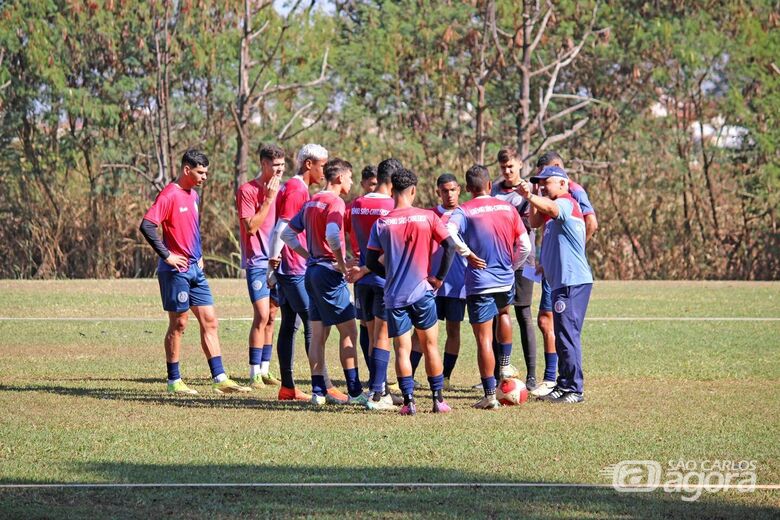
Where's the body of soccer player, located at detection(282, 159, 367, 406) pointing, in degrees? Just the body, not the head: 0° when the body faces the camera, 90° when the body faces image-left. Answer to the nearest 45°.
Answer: approximately 225°

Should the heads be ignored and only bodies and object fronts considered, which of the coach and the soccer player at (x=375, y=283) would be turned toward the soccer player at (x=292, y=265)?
the coach

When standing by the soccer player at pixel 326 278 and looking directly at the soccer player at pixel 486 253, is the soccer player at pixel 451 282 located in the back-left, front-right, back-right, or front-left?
front-left

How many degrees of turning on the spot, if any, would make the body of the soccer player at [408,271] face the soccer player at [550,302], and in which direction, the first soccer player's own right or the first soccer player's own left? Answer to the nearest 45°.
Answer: approximately 45° to the first soccer player's own right

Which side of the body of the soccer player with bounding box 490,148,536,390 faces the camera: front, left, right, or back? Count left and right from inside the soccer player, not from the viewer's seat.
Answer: front

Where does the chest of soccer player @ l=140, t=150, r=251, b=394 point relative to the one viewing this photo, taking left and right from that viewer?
facing the viewer and to the right of the viewer

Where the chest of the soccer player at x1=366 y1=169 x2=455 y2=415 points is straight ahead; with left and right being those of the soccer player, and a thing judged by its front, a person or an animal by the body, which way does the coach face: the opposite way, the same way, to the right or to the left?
to the left

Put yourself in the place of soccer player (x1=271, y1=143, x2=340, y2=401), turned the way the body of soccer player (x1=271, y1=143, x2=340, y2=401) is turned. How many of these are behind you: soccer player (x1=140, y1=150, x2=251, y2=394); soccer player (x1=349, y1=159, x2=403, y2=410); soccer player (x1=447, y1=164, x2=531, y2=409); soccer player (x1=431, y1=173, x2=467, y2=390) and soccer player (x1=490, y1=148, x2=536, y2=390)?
1

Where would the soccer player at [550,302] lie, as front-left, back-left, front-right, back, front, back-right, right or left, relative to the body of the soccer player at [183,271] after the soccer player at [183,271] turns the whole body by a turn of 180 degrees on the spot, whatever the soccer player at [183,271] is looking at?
back-right

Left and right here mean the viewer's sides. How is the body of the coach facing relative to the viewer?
facing to the left of the viewer

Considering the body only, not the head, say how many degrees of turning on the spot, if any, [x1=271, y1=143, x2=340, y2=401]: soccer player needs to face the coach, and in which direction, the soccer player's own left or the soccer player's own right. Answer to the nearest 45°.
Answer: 0° — they already face them

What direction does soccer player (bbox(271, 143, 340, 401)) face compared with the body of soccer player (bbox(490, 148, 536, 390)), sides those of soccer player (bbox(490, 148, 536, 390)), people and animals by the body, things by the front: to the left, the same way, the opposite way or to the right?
to the left

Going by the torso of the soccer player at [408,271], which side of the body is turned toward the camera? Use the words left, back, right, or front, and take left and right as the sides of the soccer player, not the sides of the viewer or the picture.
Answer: back

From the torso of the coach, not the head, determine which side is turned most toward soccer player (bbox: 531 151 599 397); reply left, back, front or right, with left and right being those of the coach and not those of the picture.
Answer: right

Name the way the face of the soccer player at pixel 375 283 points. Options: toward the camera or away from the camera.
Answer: away from the camera
